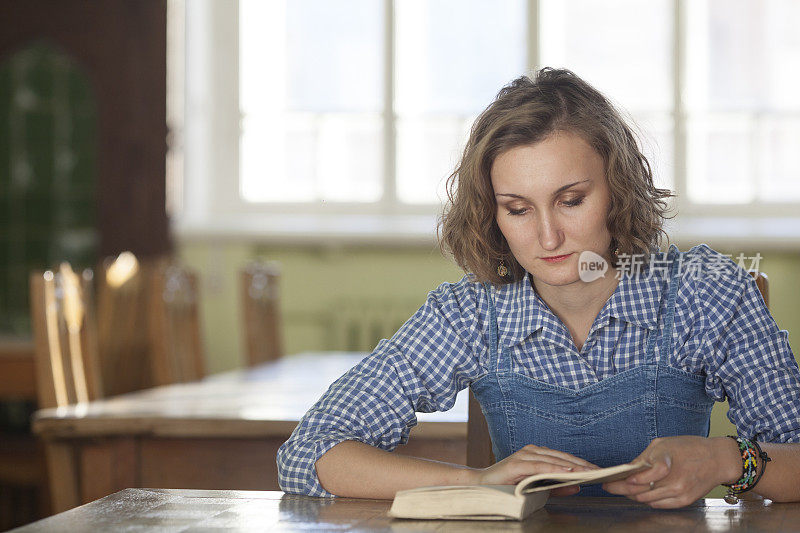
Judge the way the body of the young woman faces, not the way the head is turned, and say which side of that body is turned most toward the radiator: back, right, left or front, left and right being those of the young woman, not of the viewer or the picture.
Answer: back

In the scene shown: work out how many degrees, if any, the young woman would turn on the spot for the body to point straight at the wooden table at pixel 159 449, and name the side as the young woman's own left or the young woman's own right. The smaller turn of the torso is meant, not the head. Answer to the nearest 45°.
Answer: approximately 135° to the young woman's own right

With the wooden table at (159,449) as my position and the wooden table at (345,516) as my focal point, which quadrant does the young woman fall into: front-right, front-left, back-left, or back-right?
front-left

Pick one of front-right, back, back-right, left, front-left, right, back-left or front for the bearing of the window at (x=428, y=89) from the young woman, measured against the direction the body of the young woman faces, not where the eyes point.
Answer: back

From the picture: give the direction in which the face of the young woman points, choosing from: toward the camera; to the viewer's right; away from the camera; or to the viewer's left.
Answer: toward the camera

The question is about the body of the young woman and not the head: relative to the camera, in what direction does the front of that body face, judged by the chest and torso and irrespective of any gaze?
toward the camera
